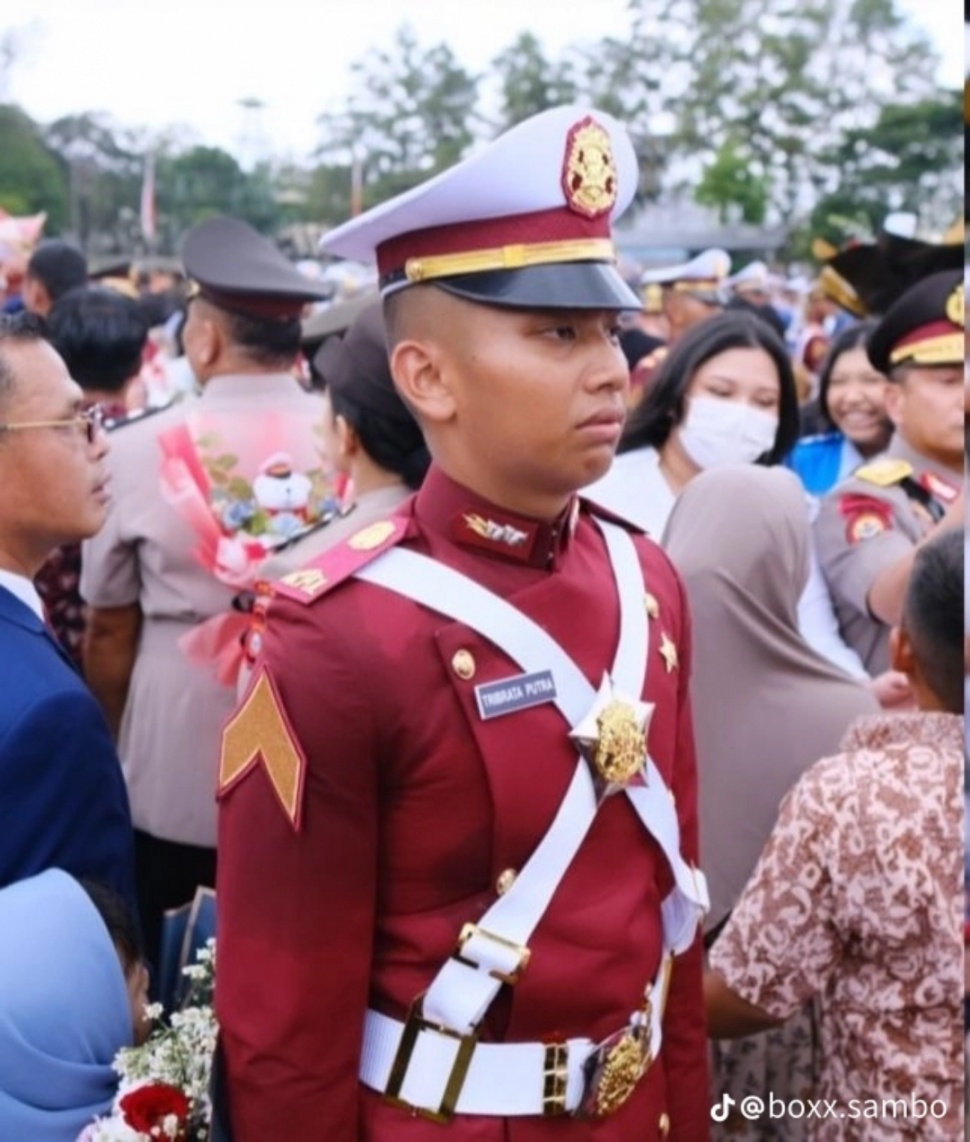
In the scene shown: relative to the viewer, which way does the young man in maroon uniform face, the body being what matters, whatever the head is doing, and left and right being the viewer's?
facing the viewer and to the right of the viewer

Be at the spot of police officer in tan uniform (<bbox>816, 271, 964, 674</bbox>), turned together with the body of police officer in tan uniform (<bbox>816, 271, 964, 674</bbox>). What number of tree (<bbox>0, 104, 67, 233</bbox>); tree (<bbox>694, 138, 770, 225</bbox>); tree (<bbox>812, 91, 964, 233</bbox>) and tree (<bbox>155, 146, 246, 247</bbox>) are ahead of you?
0

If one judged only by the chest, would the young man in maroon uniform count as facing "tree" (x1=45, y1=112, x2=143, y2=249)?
no

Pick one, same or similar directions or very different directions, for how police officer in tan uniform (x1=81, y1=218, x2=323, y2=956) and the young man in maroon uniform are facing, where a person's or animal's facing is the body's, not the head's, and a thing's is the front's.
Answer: very different directions

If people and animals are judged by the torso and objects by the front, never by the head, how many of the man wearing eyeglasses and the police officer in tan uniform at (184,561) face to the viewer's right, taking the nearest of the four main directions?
1

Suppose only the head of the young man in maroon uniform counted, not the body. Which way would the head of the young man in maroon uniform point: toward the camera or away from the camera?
toward the camera

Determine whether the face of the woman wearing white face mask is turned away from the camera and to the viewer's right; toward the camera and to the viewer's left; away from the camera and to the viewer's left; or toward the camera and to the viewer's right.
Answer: toward the camera and to the viewer's left

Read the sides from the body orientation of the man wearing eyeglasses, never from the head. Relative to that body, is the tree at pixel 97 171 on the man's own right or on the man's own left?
on the man's own left

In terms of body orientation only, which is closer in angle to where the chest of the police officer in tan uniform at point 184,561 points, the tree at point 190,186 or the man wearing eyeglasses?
the tree

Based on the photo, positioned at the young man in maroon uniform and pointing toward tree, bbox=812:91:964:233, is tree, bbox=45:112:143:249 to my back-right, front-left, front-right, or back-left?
front-left

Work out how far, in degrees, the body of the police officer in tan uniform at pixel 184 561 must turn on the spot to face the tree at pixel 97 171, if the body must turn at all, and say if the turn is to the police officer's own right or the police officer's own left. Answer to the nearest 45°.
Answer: approximately 45° to the police officer's own right

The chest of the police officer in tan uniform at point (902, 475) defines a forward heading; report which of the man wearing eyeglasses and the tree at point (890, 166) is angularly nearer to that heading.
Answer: the man wearing eyeglasses

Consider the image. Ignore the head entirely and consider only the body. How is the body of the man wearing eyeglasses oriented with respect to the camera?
to the viewer's right

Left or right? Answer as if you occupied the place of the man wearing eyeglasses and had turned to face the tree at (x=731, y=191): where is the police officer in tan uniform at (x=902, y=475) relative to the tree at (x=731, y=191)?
right
